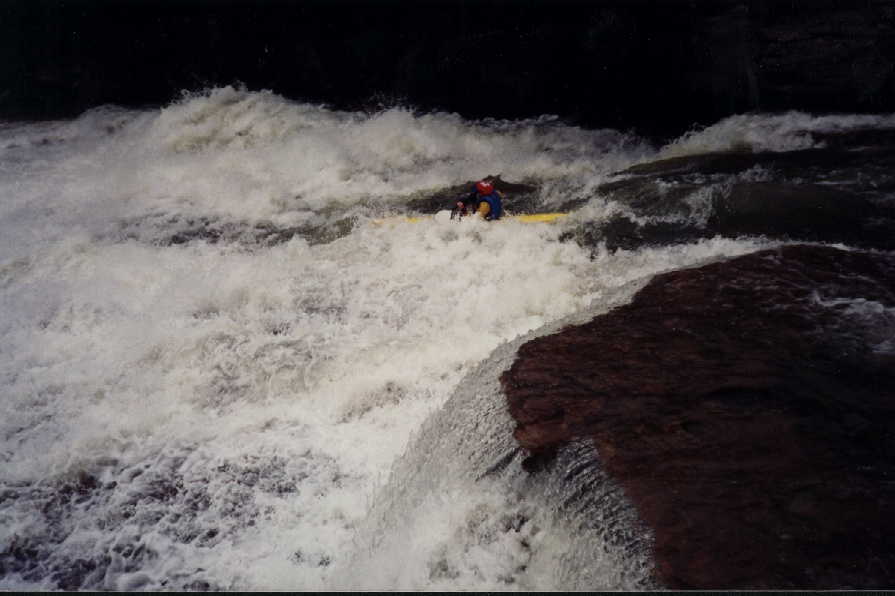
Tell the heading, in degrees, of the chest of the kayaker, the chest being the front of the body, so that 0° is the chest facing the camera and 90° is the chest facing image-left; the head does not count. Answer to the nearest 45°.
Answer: approximately 90°
